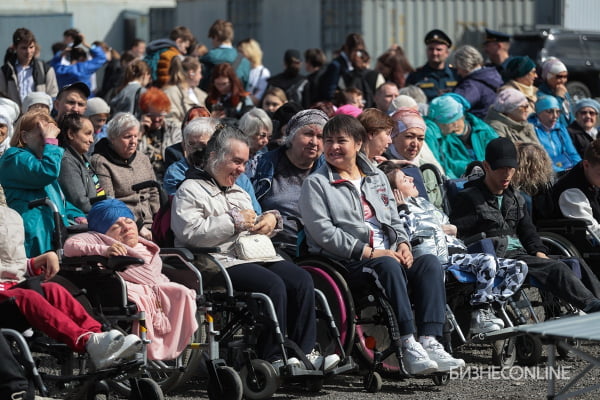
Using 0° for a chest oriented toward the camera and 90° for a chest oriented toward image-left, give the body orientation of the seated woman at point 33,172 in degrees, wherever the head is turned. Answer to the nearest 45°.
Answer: approximately 270°

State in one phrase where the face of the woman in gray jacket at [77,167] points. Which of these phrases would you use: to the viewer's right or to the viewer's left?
to the viewer's right

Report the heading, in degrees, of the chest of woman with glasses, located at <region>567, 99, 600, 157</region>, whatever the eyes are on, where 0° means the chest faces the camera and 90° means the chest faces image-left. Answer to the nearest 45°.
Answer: approximately 315°

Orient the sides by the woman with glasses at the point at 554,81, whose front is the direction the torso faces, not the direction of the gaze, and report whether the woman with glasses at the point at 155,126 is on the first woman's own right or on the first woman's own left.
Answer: on the first woman's own right

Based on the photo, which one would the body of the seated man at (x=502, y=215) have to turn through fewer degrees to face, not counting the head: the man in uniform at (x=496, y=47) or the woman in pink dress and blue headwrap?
the woman in pink dress and blue headwrap

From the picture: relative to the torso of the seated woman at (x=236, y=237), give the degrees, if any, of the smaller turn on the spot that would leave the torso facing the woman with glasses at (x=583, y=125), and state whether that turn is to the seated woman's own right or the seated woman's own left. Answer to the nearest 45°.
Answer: approximately 90° to the seated woman's own left

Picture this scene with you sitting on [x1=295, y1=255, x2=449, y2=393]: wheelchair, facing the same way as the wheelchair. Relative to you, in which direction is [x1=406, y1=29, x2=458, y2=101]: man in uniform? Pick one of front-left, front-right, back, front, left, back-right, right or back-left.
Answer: back-left
